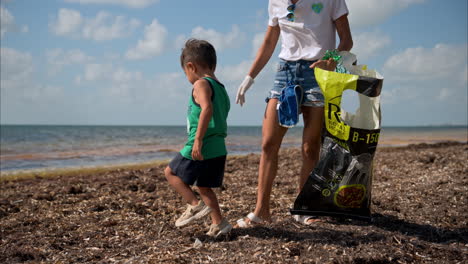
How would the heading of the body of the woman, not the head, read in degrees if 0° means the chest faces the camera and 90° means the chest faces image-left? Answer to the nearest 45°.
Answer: approximately 45°

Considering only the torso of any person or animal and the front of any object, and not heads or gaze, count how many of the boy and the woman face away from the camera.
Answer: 0
